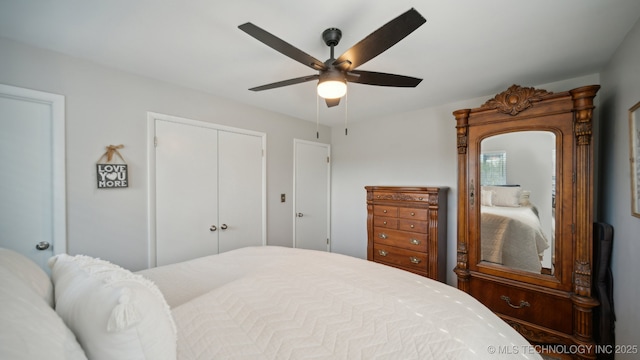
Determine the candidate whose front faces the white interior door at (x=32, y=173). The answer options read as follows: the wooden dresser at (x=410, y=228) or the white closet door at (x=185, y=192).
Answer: the wooden dresser

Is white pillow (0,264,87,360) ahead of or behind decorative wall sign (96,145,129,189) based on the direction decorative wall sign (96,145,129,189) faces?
ahead

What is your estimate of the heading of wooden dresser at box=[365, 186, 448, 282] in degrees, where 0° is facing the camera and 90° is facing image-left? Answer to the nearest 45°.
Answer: approximately 45°

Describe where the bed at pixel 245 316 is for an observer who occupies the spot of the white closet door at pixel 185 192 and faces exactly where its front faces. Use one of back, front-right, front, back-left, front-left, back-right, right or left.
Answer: front-right

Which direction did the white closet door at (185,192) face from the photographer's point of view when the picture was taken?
facing the viewer and to the right of the viewer

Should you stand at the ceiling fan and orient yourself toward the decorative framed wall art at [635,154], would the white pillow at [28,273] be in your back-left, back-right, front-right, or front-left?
back-right

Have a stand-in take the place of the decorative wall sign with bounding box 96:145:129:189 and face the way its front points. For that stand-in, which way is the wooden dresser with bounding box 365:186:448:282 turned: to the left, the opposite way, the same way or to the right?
to the right

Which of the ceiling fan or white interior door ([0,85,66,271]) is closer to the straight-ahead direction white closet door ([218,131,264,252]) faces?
the ceiling fan

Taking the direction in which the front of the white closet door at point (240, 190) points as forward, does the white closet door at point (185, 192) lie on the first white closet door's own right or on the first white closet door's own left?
on the first white closet door's own right

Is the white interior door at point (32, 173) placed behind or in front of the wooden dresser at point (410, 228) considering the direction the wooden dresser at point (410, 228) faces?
in front
